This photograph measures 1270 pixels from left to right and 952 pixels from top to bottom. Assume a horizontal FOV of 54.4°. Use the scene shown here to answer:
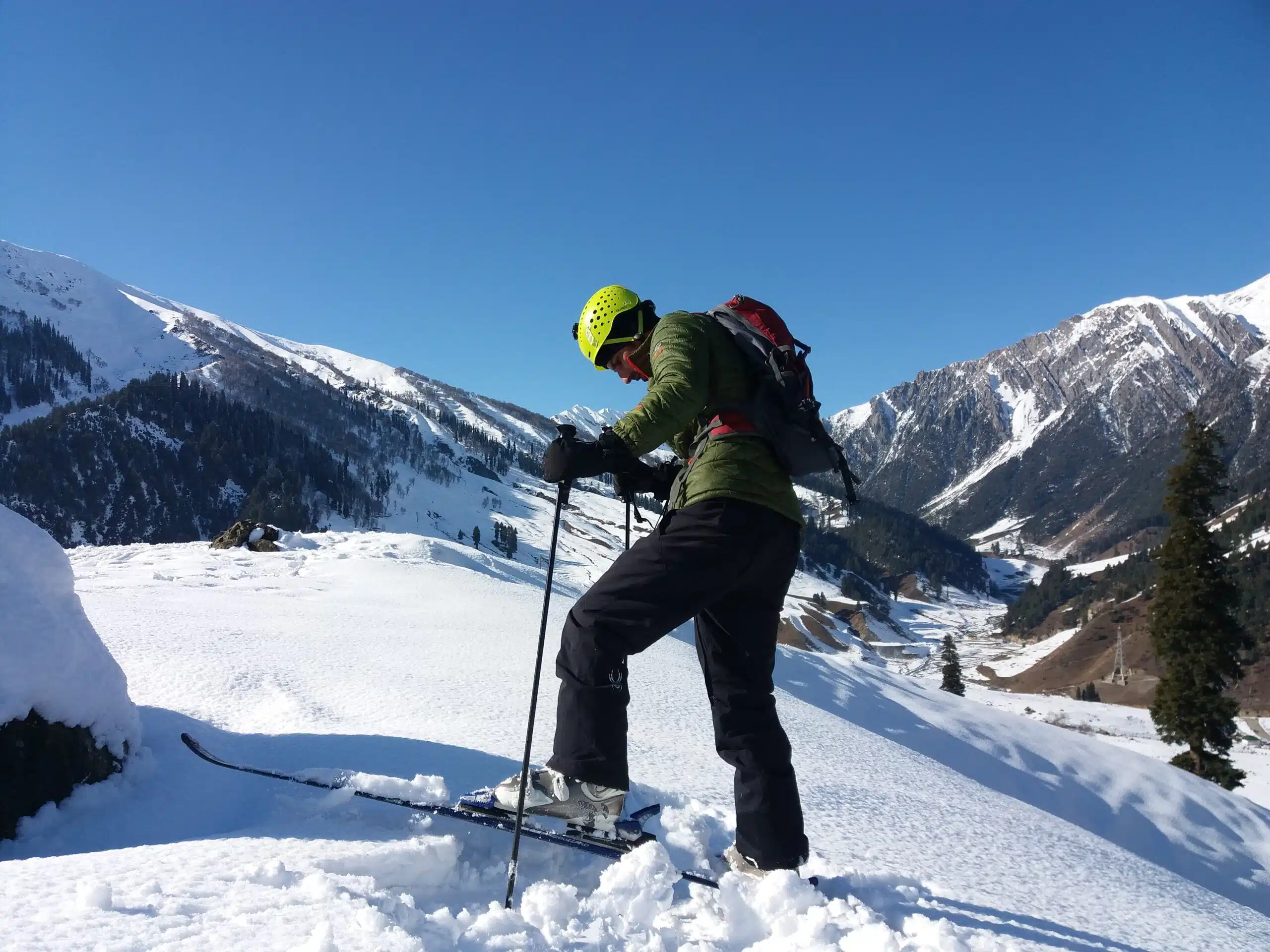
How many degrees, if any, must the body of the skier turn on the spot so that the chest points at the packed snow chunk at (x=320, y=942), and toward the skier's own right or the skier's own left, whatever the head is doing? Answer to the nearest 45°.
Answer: approximately 45° to the skier's own left

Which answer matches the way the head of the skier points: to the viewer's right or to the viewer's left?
to the viewer's left

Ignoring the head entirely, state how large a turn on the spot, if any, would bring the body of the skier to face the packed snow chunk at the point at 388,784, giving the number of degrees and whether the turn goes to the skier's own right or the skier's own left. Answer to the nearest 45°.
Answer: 0° — they already face it

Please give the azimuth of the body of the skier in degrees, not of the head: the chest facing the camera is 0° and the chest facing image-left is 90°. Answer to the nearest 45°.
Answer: approximately 90°

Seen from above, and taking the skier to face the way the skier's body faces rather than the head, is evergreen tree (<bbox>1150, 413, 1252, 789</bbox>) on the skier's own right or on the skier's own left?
on the skier's own right

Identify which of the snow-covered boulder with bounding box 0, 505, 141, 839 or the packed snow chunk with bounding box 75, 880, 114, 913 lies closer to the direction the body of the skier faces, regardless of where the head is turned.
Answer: the snow-covered boulder
